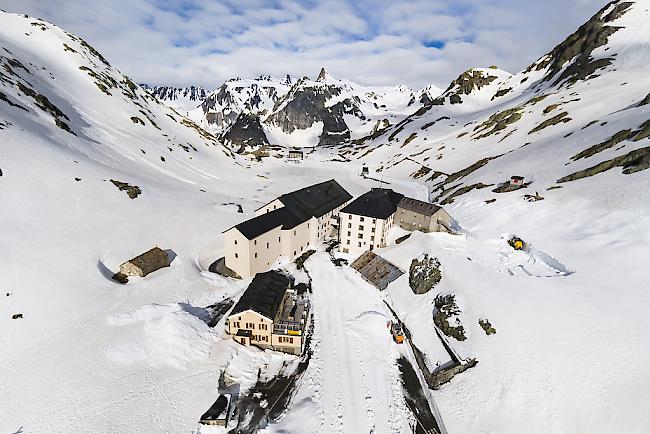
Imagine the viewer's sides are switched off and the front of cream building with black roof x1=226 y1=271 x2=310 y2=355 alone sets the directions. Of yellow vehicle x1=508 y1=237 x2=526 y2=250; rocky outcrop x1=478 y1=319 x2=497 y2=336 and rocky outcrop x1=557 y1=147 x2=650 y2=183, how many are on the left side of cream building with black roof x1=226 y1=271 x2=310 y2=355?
3

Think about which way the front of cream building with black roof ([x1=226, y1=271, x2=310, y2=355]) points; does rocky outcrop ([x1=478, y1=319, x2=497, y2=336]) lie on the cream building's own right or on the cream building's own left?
on the cream building's own left

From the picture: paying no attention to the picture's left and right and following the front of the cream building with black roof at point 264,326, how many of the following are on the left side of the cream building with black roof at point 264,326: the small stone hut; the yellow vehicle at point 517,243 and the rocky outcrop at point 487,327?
2

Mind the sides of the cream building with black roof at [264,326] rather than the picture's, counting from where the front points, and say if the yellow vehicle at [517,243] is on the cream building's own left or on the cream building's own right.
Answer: on the cream building's own left

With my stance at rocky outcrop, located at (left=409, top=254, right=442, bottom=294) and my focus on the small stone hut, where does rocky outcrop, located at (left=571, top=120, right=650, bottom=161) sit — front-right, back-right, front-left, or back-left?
back-right

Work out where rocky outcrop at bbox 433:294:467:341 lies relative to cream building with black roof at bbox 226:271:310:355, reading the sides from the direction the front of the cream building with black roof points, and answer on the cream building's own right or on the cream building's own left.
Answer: on the cream building's own left

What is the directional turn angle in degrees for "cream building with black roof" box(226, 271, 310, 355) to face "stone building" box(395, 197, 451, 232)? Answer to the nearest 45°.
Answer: approximately 135° to its left

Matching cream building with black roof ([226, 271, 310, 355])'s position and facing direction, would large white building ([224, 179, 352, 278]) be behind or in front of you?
behind

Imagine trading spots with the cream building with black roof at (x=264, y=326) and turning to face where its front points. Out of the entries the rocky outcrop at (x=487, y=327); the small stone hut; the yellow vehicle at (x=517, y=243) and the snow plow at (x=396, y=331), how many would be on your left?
3

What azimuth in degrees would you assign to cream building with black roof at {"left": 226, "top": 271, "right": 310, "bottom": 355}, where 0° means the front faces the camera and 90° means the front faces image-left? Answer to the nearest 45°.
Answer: approximately 0°

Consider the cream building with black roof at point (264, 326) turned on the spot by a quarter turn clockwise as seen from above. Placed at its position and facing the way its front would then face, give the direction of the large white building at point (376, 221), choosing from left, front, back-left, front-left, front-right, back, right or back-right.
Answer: back-right

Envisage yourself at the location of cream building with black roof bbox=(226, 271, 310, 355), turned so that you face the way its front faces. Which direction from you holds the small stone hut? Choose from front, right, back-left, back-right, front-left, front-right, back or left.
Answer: back-right

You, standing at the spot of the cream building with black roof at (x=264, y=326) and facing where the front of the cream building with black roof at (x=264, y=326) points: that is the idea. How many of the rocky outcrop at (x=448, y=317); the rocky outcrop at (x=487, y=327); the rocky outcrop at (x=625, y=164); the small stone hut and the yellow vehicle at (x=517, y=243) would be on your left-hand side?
4

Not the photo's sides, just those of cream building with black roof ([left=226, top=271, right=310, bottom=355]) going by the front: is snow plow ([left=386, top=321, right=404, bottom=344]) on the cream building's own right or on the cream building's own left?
on the cream building's own left

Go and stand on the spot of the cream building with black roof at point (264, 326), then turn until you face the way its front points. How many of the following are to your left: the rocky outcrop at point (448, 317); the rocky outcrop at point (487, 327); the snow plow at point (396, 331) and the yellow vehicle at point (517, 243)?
4

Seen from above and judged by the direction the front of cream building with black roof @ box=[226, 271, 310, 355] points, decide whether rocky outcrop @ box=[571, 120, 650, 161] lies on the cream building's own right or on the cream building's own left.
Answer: on the cream building's own left

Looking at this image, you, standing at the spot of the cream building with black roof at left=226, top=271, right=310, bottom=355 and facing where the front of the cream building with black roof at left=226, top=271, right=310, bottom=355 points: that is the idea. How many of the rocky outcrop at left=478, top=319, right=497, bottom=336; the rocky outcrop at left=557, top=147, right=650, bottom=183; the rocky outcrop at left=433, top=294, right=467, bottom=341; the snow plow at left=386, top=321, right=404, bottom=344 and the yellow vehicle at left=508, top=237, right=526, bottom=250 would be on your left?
5
